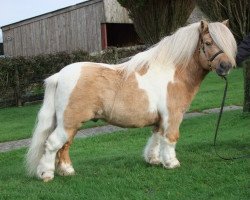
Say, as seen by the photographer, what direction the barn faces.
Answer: facing the viewer and to the right of the viewer

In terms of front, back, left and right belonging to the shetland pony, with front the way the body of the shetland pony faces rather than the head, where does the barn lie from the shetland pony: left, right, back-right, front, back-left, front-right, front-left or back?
left

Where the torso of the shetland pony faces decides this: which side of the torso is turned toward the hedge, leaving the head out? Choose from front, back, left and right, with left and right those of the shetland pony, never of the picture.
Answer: left

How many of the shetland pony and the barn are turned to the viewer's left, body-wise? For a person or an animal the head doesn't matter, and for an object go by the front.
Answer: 0

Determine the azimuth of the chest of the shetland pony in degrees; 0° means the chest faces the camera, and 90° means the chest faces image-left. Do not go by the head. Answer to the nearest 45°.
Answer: approximately 270°

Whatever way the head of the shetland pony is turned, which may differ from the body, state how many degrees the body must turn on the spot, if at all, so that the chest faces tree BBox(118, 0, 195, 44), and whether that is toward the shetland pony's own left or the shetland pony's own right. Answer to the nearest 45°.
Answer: approximately 90° to the shetland pony's own left

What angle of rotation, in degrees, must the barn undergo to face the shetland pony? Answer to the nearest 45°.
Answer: approximately 45° to its right
